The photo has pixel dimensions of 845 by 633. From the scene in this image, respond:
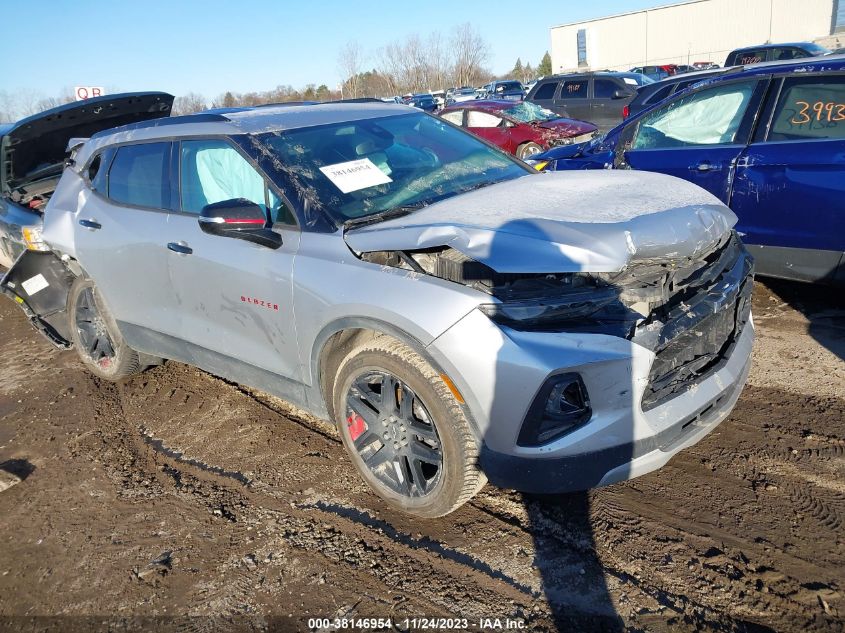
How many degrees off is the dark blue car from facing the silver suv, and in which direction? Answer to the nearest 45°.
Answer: approximately 45° to its left

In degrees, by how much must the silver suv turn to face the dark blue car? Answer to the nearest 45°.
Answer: approximately 90° to its left

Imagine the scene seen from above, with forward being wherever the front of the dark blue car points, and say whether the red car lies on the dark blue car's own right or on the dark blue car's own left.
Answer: on the dark blue car's own right

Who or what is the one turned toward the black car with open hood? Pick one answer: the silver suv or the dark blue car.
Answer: the dark blue car

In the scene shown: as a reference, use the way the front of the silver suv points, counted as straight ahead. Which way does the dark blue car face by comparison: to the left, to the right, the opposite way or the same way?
the opposite way

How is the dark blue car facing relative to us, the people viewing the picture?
facing to the left of the viewer

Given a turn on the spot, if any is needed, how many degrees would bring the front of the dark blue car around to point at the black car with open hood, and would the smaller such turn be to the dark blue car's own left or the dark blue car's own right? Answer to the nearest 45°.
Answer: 0° — it already faces it

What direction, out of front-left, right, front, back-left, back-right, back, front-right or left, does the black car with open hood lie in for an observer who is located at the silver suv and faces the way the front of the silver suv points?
back
